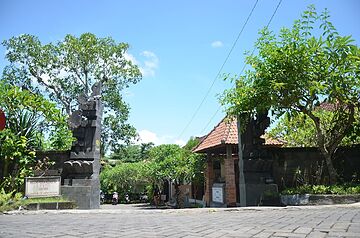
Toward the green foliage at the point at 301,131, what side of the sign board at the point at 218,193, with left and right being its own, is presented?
left

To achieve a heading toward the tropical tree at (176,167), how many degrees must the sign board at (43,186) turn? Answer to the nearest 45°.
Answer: approximately 135° to its left

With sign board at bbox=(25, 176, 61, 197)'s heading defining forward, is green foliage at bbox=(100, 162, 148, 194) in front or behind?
behind

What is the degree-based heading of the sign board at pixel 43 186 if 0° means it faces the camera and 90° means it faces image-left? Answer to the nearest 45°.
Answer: approximately 0°

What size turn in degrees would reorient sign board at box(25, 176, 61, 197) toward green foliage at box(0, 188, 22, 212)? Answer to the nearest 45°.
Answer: approximately 45° to its right

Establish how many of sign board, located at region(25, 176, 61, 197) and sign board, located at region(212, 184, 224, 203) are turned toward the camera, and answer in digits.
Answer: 2

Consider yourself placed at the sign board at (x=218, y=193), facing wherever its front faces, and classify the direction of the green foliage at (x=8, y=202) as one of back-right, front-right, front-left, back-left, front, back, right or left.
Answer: front-right

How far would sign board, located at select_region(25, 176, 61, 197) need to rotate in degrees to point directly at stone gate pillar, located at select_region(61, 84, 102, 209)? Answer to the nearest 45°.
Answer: approximately 90° to its left

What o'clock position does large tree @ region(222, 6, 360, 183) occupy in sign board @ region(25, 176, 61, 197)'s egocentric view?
The large tree is roughly at 10 o'clock from the sign board.

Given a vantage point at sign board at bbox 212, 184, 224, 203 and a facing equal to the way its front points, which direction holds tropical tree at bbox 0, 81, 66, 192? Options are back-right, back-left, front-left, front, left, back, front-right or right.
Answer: front-right
